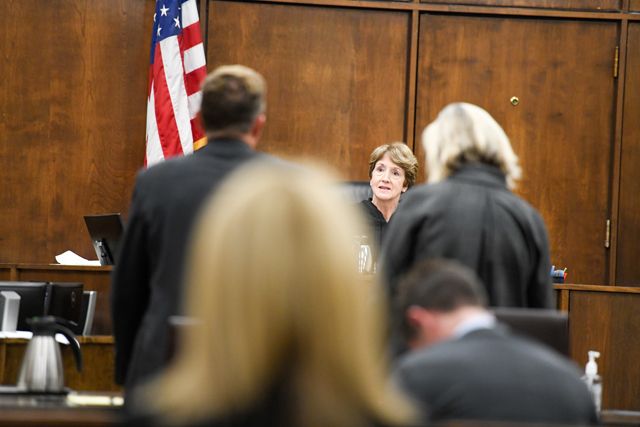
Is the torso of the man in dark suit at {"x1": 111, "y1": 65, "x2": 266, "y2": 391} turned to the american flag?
yes

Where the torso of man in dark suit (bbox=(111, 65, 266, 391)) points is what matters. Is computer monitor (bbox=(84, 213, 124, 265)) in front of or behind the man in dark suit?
in front

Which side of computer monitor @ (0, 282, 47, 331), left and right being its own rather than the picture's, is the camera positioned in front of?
back

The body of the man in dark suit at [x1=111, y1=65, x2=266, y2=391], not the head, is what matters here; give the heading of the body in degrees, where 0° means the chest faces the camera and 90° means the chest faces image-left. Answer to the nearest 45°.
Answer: approximately 180°

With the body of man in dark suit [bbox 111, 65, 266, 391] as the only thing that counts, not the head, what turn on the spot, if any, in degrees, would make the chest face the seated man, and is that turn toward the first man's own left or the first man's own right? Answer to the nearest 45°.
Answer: approximately 135° to the first man's own right

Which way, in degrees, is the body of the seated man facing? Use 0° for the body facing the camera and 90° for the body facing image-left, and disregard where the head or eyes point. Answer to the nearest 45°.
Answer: approximately 135°

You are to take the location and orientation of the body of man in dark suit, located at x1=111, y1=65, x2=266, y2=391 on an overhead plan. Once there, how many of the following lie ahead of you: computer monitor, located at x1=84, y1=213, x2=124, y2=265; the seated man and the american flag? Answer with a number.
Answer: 2
